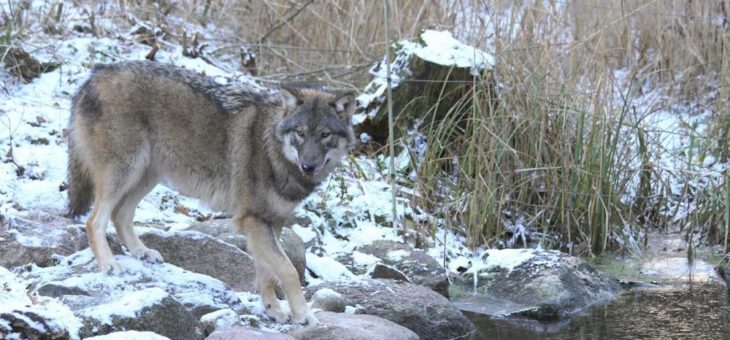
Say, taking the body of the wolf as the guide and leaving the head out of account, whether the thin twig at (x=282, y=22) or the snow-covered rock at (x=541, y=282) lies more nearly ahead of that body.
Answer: the snow-covered rock

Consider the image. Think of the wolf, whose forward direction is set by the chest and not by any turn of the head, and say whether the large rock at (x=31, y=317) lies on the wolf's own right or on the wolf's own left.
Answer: on the wolf's own right

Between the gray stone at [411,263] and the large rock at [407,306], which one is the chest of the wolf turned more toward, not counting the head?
the large rock

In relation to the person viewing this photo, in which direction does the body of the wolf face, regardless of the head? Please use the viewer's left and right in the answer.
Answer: facing the viewer and to the right of the viewer

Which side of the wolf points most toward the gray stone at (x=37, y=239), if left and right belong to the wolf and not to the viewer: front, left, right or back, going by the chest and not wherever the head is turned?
back

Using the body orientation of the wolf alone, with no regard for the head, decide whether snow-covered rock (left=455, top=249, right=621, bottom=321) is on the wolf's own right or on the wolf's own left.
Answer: on the wolf's own left

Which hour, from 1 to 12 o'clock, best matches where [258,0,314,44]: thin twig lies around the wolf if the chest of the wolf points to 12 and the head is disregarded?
The thin twig is roughly at 8 o'clock from the wolf.
